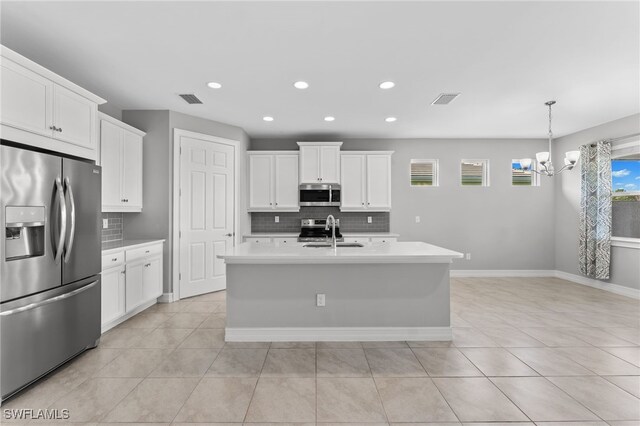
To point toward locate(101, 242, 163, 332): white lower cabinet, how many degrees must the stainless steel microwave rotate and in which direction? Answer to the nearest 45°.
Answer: approximately 45° to its right

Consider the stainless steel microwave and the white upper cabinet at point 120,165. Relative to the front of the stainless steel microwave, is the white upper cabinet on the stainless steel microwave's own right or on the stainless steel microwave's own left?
on the stainless steel microwave's own right

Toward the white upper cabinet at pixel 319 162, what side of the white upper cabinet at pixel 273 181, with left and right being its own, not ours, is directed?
left

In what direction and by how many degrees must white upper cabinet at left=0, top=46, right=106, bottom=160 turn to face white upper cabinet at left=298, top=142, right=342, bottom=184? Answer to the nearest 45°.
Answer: approximately 45° to its left

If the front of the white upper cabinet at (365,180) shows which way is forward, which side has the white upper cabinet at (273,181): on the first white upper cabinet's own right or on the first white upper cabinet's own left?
on the first white upper cabinet's own right

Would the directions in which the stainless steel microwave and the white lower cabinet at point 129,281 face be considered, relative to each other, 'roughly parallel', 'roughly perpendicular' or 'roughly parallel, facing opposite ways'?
roughly perpendicular

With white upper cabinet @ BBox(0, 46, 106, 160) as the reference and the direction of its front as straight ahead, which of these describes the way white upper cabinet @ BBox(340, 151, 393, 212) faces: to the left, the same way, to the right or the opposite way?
to the right

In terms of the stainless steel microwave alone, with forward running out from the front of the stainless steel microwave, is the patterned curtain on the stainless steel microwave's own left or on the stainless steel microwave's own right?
on the stainless steel microwave's own left

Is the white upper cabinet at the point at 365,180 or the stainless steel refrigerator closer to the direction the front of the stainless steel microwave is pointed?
the stainless steel refrigerator

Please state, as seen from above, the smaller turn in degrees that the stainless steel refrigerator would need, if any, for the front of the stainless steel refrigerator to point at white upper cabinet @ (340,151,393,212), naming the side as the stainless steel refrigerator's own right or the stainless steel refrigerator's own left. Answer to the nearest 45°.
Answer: approximately 45° to the stainless steel refrigerator's own left

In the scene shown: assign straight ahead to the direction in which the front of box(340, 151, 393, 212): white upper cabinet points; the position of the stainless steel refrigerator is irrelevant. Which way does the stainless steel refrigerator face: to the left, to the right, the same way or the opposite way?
to the left

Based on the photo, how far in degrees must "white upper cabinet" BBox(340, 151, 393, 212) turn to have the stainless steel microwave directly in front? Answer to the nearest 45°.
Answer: approximately 90° to its right
